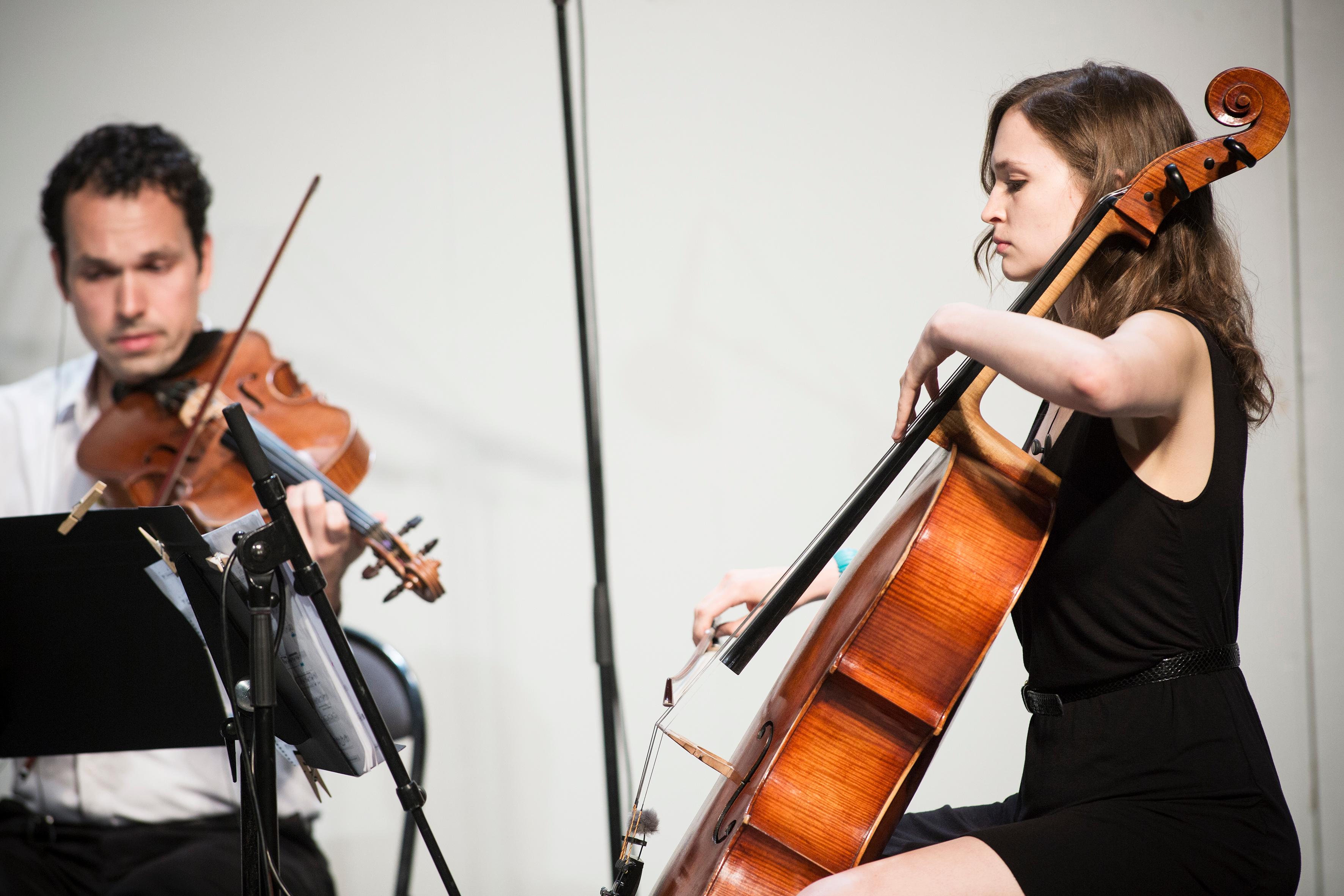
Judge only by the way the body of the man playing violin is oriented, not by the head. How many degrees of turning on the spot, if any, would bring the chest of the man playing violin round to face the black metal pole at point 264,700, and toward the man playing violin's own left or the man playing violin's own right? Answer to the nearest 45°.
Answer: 0° — they already face it

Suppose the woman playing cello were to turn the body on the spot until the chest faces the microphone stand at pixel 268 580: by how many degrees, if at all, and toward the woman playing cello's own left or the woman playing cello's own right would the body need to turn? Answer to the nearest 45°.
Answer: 0° — they already face it

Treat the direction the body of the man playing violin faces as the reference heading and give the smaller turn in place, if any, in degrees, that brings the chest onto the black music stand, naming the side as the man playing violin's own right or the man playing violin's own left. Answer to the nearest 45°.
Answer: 0° — they already face it

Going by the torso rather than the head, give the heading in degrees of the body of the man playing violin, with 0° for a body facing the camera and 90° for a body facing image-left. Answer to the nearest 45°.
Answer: approximately 0°

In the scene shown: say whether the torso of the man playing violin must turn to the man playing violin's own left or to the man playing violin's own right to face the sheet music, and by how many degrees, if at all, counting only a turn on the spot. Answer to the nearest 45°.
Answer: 0° — they already face it

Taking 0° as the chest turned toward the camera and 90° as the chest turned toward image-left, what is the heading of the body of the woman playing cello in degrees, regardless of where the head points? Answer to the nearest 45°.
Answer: approximately 90°

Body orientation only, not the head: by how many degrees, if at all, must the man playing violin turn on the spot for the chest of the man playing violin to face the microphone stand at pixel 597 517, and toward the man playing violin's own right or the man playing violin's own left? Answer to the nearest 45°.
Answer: approximately 45° to the man playing violin's own left

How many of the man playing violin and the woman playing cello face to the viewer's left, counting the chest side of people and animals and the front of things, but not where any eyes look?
1

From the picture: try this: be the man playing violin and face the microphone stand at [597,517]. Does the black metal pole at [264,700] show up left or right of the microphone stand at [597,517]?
right
